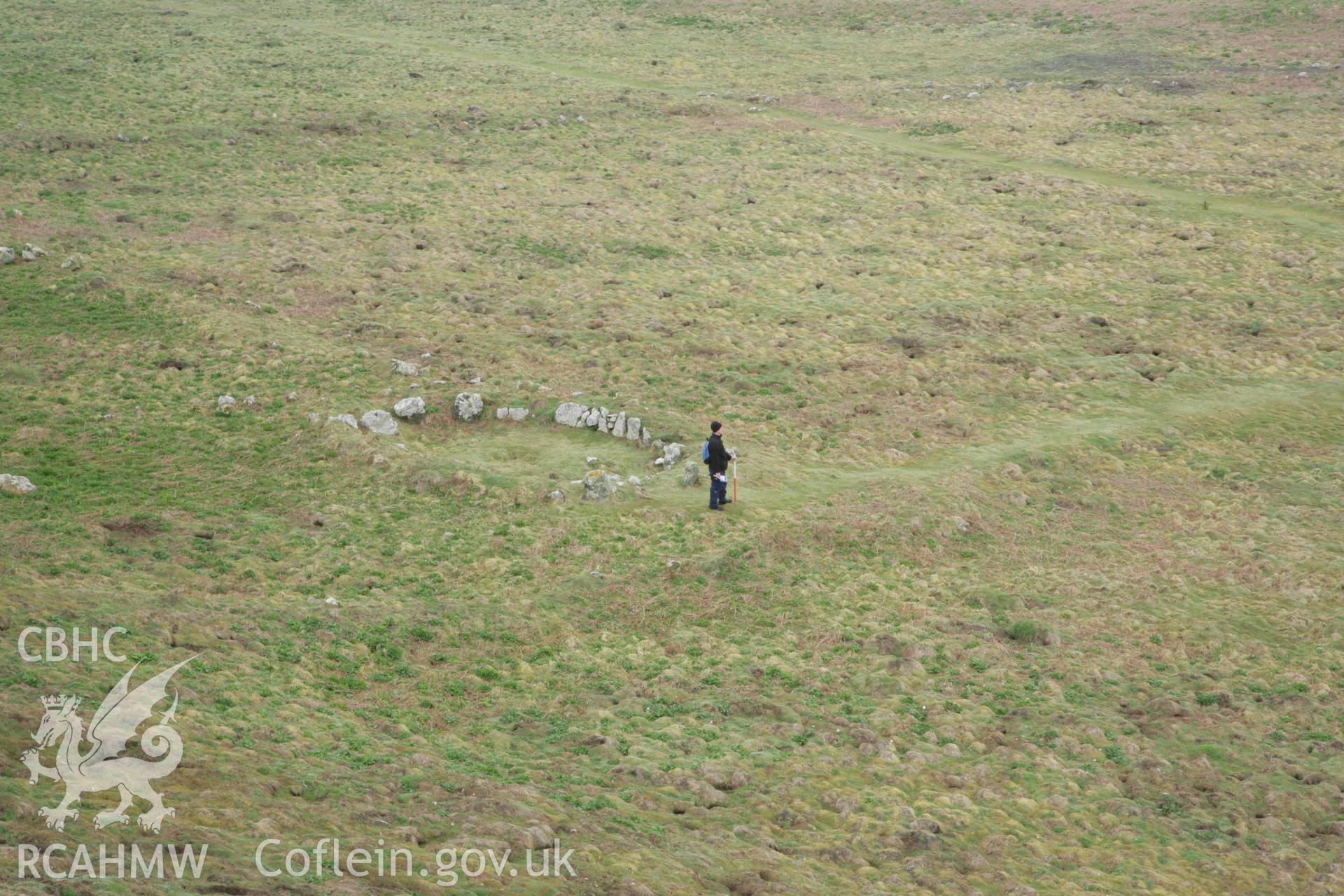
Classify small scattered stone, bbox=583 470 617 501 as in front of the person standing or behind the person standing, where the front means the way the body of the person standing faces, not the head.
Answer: behind

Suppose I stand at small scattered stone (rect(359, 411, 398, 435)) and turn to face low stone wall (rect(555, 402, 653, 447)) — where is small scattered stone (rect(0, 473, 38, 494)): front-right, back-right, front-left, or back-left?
back-right

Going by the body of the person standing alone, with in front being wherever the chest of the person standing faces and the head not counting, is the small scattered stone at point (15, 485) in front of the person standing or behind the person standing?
behind

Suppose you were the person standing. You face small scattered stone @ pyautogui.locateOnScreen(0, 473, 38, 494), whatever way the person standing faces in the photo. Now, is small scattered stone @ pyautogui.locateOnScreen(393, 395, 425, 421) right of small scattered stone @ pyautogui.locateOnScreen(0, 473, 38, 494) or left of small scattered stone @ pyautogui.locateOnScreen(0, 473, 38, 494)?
right

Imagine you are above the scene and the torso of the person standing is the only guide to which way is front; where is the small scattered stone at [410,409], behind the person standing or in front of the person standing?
behind

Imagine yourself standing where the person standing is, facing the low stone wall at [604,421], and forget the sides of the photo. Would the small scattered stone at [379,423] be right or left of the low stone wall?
left
